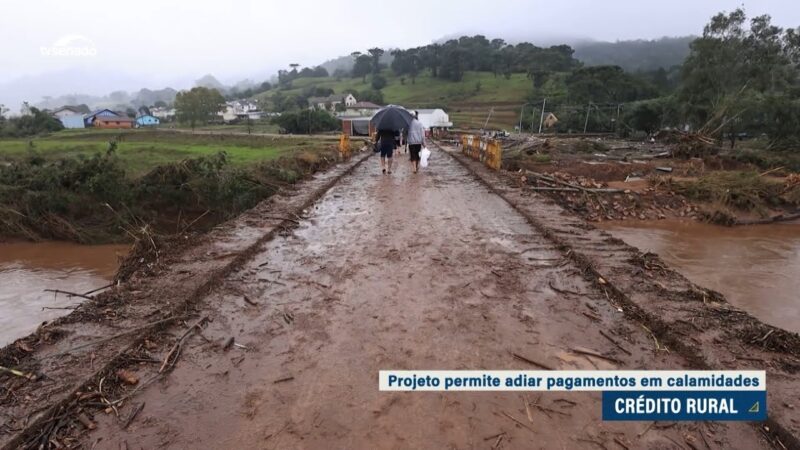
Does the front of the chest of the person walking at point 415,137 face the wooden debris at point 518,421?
no

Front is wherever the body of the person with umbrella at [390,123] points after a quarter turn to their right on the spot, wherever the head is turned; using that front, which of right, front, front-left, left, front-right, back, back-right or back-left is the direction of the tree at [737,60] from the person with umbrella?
front-left

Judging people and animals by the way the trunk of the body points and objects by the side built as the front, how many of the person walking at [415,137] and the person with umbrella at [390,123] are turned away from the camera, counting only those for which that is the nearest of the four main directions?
2

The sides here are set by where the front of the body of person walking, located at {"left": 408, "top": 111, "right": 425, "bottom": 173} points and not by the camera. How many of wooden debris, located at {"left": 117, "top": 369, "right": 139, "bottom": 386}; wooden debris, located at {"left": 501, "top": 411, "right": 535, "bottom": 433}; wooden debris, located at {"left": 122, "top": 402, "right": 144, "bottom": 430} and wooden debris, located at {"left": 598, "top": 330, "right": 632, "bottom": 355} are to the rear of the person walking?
4

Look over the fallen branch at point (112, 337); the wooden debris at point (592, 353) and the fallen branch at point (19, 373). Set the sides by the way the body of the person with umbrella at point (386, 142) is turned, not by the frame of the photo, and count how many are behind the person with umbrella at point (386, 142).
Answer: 3

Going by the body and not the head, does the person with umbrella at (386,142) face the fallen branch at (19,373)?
no

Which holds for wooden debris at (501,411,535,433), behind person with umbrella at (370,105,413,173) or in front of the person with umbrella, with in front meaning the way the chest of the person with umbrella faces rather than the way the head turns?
behind

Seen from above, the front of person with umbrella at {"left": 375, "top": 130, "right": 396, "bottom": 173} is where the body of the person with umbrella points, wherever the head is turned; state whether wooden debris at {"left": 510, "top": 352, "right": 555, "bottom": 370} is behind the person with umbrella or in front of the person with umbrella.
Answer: behind

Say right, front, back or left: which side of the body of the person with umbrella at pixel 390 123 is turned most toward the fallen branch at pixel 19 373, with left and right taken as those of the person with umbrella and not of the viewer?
back

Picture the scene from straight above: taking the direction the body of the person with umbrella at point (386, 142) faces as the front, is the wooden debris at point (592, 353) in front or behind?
behind

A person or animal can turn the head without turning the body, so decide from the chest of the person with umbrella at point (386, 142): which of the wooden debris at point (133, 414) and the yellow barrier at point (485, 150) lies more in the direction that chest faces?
the yellow barrier

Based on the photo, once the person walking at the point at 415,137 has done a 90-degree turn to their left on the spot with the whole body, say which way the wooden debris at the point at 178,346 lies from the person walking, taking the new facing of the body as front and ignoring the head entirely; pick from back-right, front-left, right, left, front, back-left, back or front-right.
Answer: left

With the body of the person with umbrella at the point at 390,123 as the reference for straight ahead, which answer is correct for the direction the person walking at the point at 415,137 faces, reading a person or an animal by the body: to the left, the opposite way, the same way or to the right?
the same way

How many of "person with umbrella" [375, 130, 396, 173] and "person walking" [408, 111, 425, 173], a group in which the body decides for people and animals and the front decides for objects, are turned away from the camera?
2

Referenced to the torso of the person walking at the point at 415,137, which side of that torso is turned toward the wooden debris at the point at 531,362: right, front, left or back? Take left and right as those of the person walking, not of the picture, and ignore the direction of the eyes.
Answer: back

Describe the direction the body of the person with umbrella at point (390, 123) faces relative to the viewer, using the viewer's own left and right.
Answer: facing away from the viewer

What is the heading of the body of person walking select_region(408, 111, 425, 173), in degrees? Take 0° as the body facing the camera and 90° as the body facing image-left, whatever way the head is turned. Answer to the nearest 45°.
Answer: approximately 180°

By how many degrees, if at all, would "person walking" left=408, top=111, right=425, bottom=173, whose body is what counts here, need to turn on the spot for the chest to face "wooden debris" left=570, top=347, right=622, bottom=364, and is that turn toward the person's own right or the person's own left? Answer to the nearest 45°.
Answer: approximately 180°

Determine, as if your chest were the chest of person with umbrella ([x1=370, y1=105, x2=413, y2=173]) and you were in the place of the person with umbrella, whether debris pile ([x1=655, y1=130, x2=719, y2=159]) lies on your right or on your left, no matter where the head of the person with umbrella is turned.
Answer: on your right

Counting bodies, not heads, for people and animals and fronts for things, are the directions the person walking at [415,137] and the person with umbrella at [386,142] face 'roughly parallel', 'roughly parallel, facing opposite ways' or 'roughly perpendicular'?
roughly parallel

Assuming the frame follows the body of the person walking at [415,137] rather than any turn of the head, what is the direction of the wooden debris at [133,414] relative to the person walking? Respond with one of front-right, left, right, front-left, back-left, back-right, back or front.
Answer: back
